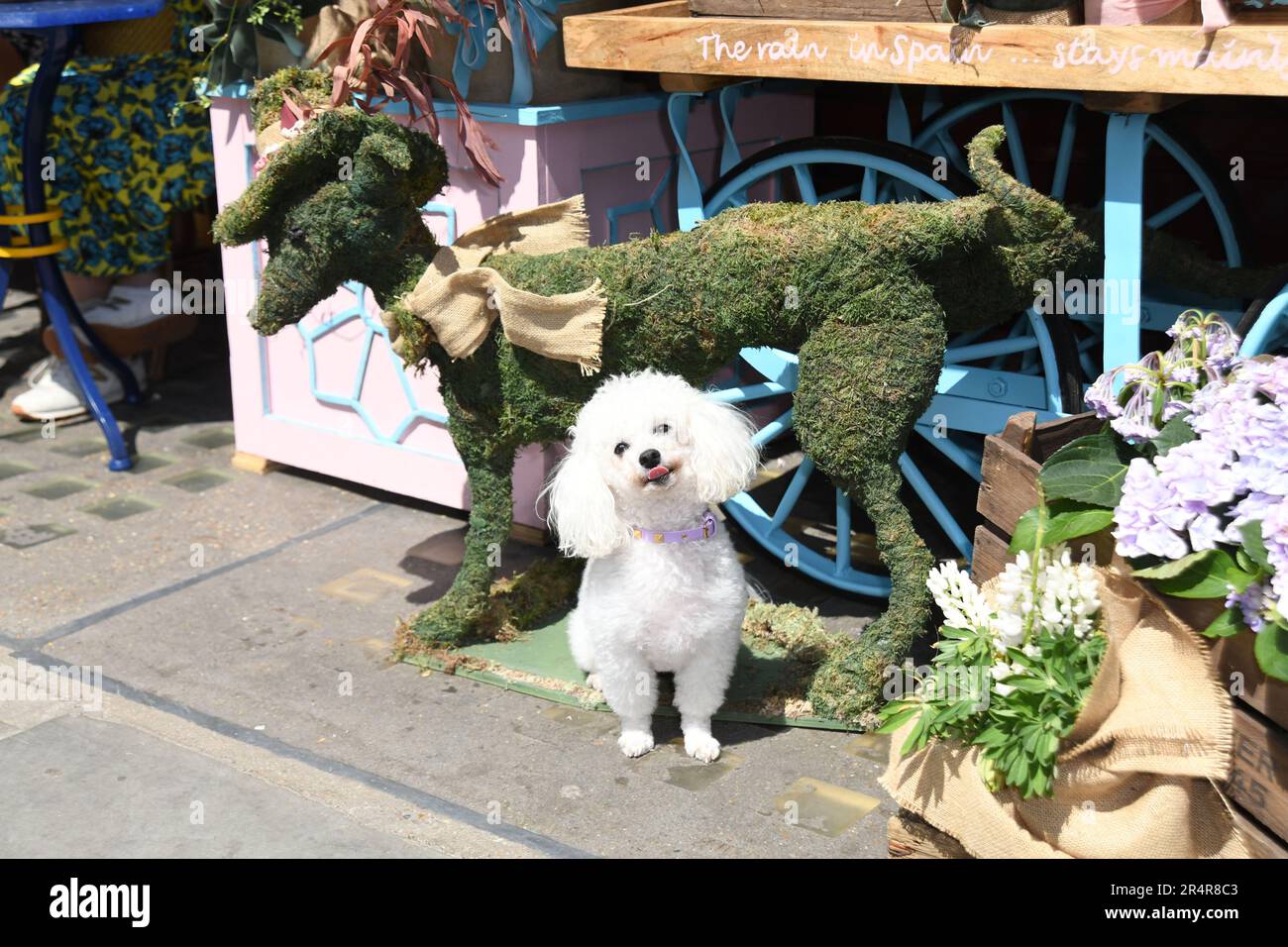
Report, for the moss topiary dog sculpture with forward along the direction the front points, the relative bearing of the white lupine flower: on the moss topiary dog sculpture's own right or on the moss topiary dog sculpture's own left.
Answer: on the moss topiary dog sculpture's own left

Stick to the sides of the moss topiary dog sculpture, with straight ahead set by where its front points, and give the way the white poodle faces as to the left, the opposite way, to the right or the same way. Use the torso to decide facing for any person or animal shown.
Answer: to the left

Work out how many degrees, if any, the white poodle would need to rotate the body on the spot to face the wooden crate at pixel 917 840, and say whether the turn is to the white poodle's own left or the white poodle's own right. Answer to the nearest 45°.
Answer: approximately 45° to the white poodle's own left

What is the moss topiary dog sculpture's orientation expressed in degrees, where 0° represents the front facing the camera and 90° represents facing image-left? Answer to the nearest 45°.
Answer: approximately 90°

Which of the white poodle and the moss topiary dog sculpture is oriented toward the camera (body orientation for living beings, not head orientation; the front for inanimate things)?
the white poodle

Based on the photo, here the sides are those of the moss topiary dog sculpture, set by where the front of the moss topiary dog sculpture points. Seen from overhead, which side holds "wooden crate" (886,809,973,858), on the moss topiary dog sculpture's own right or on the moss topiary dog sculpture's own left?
on the moss topiary dog sculpture's own left

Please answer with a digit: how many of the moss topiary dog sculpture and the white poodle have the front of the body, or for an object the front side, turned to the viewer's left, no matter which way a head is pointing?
1

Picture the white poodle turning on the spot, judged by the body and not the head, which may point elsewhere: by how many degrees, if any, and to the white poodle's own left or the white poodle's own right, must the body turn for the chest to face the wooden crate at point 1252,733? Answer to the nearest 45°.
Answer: approximately 45° to the white poodle's own left

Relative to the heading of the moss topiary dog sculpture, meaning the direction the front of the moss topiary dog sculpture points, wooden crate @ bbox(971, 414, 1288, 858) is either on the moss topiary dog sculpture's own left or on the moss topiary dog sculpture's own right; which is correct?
on the moss topiary dog sculpture's own left
